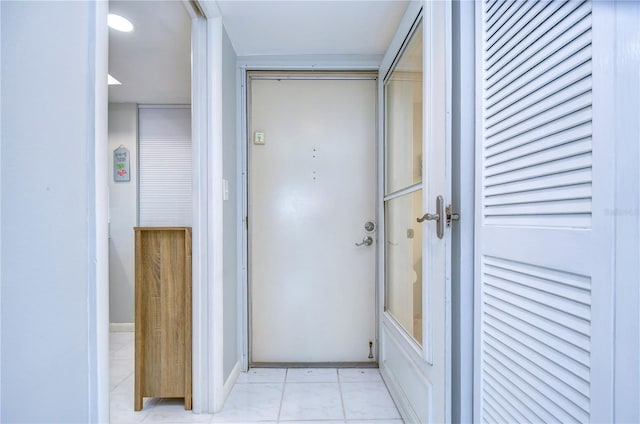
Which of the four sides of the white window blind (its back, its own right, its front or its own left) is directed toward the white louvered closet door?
front

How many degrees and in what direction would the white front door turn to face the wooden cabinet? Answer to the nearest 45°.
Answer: approximately 45° to its right

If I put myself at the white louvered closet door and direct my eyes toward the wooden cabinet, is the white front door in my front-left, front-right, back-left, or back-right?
front-right

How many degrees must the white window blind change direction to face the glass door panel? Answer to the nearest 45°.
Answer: approximately 45° to its left

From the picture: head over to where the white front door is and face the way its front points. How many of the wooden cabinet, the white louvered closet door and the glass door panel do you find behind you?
0

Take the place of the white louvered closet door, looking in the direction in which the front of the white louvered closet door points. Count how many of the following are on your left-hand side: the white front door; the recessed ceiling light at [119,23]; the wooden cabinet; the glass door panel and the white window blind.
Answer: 0

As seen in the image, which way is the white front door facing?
toward the camera

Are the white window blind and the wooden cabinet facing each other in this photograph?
no

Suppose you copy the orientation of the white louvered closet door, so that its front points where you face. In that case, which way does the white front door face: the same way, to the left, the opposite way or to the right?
to the left

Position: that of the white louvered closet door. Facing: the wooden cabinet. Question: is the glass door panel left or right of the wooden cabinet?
right

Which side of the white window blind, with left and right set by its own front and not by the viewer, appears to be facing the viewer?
front

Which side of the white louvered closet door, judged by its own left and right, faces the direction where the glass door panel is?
right
